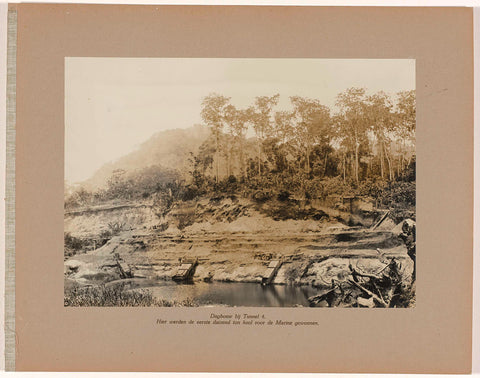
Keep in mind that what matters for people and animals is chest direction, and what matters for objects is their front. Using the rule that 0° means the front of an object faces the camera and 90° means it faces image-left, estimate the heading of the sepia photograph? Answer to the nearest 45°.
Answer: approximately 0°
